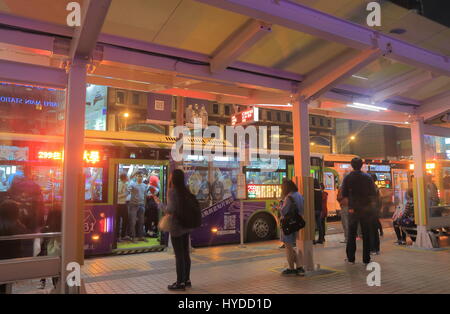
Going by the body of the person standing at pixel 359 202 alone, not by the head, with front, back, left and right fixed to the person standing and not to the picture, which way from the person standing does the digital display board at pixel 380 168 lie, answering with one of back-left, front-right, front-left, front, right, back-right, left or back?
front

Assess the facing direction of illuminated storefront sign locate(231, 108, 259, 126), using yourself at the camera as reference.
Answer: facing the viewer and to the left of the viewer

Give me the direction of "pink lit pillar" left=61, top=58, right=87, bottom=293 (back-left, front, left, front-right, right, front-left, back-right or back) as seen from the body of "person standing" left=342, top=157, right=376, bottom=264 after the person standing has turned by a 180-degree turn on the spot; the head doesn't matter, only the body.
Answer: front-right

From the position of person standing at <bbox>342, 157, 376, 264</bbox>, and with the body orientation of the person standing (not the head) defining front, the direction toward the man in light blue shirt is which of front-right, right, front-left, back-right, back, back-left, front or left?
left

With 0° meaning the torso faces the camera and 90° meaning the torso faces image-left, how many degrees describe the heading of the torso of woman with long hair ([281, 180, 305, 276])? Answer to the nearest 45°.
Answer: approximately 90°

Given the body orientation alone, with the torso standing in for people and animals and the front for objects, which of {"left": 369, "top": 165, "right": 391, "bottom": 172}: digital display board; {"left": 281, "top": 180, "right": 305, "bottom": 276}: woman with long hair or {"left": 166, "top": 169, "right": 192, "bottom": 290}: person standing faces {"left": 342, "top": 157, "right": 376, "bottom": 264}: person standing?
the digital display board

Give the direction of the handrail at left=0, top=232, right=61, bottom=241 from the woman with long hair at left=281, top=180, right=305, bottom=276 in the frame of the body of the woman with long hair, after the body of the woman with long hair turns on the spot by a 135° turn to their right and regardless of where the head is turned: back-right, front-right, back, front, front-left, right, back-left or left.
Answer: back

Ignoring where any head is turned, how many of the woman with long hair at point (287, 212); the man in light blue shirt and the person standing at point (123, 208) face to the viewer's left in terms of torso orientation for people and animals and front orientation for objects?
1

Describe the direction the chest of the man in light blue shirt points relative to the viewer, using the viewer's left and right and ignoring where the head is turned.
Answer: facing the viewer

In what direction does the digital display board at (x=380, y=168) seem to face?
toward the camera

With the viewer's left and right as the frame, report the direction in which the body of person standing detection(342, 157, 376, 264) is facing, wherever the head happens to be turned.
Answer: facing away from the viewer

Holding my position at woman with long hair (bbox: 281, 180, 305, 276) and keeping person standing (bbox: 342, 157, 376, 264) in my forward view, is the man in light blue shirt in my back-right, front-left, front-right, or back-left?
back-left

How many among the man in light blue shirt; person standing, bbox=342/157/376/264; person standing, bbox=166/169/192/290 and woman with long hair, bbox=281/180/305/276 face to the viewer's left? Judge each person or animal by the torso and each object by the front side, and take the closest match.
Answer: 2
